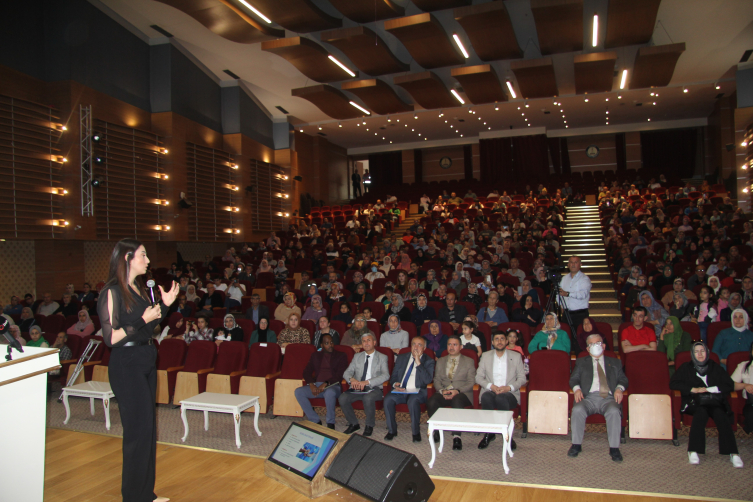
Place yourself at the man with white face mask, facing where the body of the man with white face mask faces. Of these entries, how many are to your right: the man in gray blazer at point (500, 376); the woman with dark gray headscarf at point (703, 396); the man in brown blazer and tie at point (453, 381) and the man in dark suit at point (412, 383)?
3

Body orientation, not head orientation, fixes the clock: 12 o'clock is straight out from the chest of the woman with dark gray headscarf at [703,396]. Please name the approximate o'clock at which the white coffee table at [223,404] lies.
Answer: The white coffee table is roughly at 2 o'clock from the woman with dark gray headscarf.

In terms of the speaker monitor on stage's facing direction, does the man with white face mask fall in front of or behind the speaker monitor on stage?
behind

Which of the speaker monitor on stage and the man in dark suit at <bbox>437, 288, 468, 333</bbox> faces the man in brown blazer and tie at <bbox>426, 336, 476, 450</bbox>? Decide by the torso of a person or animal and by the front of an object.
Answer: the man in dark suit

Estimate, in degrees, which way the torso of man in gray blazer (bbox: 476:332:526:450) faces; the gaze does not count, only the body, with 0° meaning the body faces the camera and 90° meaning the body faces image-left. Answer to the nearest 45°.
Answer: approximately 0°

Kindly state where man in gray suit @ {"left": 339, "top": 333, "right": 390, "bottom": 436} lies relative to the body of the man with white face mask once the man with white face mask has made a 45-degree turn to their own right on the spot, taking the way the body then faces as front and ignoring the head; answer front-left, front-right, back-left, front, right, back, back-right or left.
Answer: front-right
